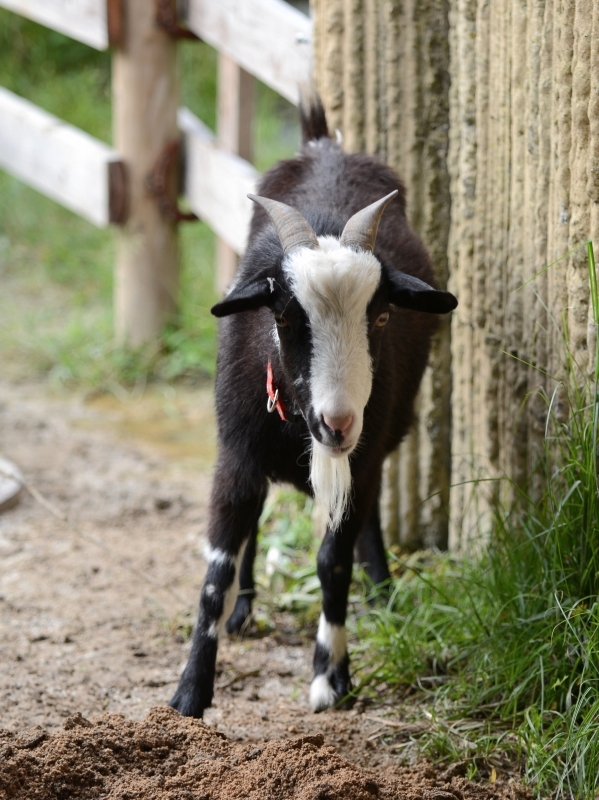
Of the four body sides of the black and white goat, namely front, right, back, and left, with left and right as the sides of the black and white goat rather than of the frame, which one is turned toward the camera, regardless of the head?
front
